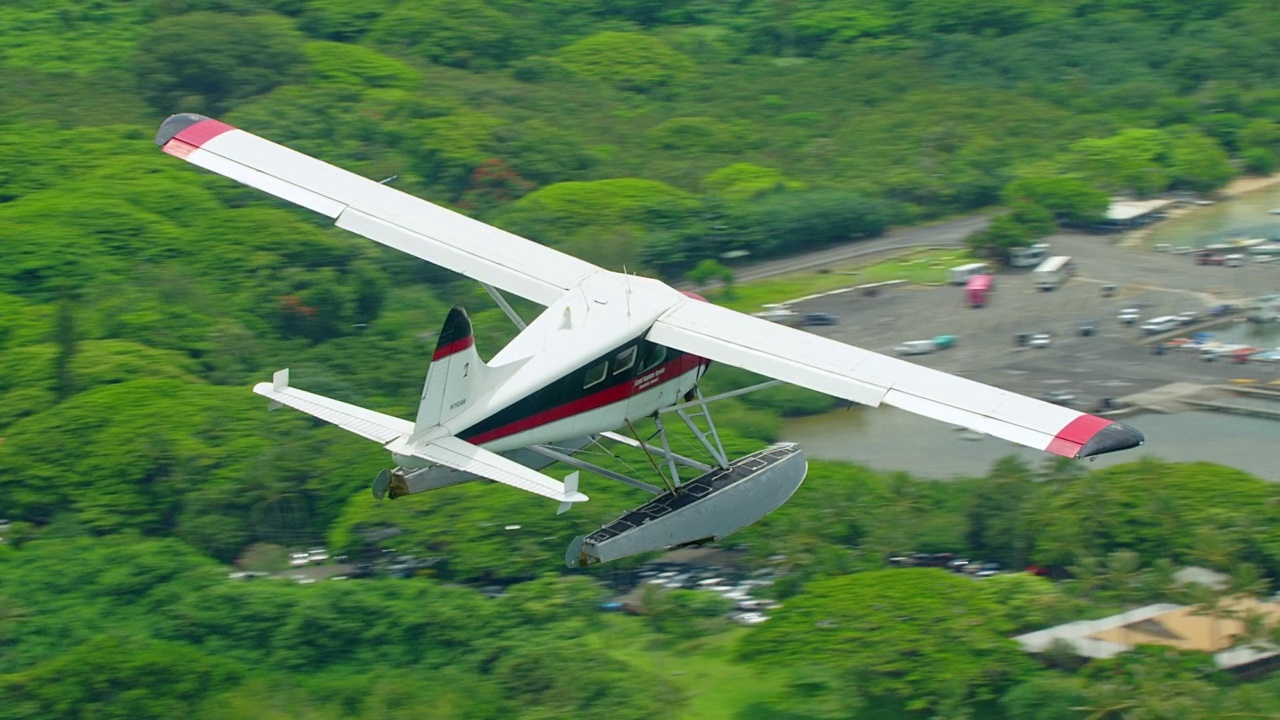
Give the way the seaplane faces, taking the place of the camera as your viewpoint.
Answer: facing away from the viewer and to the right of the viewer
